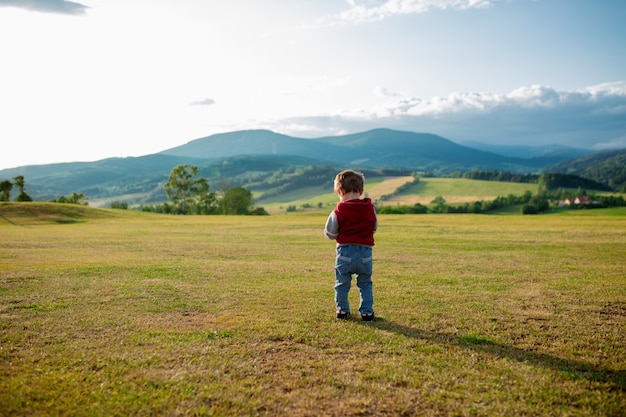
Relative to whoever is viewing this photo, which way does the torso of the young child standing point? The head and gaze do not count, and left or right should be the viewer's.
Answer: facing away from the viewer
